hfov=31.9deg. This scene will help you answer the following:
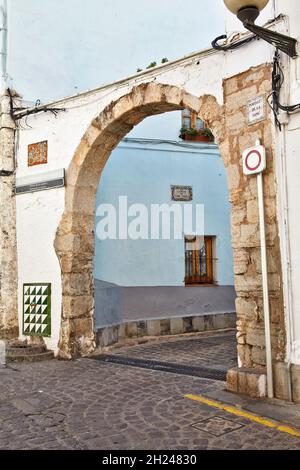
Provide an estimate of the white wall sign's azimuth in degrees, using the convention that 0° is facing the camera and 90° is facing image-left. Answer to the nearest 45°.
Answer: approximately 45°

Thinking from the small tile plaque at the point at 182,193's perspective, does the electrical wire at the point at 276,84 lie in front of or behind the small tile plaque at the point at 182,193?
in front

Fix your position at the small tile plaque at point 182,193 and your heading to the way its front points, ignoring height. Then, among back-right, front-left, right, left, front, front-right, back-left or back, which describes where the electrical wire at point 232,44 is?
front

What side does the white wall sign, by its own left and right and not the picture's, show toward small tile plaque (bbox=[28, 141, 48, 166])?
right

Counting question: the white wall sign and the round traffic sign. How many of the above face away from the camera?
0

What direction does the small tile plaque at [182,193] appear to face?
toward the camera

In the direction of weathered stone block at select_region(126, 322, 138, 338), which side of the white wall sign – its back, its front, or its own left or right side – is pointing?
right

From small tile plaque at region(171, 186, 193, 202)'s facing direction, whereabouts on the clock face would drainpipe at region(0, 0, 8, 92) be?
The drainpipe is roughly at 2 o'clock from the small tile plaque.

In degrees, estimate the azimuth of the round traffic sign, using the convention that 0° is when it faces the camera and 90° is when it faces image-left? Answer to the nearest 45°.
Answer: approximately 45°

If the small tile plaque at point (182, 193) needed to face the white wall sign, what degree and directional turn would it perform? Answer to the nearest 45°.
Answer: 0° — it already faces it
